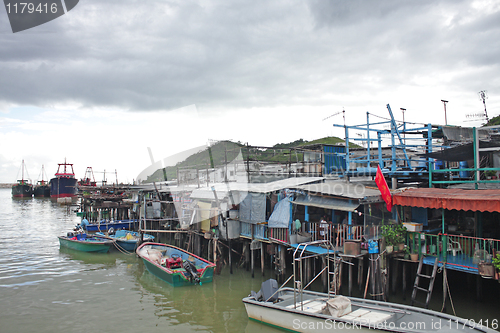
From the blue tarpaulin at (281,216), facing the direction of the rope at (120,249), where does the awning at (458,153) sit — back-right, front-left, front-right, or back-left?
back-right

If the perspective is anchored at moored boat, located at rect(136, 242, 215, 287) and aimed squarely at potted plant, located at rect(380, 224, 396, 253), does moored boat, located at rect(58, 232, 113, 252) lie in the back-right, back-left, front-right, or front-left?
back-left

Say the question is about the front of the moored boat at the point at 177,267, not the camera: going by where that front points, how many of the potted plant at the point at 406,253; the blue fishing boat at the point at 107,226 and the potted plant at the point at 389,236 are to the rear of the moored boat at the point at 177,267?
2

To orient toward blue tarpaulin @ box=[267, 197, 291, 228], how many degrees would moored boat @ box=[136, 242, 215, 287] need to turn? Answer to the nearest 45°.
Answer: approximately 135° to its right

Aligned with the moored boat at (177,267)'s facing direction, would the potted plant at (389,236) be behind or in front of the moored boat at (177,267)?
behind

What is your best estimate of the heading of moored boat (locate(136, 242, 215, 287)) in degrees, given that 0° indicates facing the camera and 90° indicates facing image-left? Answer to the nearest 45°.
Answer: approximately 135°
